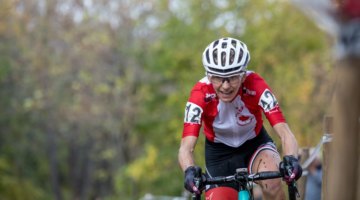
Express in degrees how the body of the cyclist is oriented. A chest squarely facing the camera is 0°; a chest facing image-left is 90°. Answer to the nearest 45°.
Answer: approximately 0°
